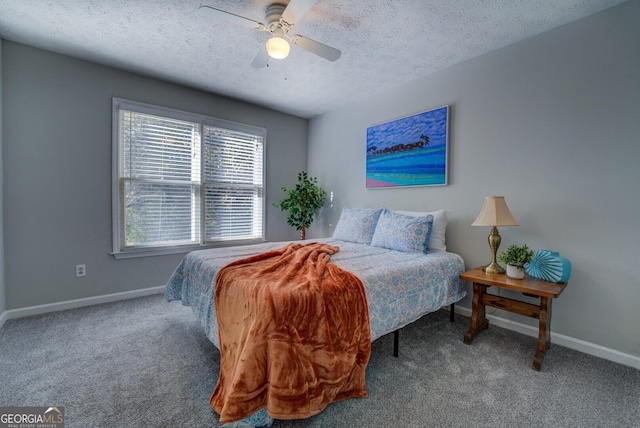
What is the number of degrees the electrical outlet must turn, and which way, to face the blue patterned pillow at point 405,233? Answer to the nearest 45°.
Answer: approximately 45° to its left

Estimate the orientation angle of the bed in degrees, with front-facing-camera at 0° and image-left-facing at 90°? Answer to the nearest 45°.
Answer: approximately 45°

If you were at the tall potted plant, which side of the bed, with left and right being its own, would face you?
right

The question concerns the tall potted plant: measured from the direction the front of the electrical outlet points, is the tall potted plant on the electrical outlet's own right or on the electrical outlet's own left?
on the electrical outlet's own left

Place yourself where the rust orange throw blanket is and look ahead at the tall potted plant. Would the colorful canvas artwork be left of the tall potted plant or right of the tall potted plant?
right

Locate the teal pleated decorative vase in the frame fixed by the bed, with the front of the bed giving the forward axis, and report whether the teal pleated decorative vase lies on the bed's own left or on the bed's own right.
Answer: on the bed's own left

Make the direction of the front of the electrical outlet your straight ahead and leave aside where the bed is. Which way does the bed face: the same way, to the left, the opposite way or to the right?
to the right

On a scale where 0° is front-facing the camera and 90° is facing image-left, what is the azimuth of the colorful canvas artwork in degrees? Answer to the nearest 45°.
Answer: approximately 45°

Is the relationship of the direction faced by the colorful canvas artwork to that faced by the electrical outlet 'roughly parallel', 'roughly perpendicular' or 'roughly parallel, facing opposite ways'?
roughly perpendicular

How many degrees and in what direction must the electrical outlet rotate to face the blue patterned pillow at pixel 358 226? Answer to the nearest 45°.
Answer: approximately 45° to its left

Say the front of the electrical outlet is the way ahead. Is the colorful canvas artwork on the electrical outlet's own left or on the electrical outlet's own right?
on the electrical outlet's own left
